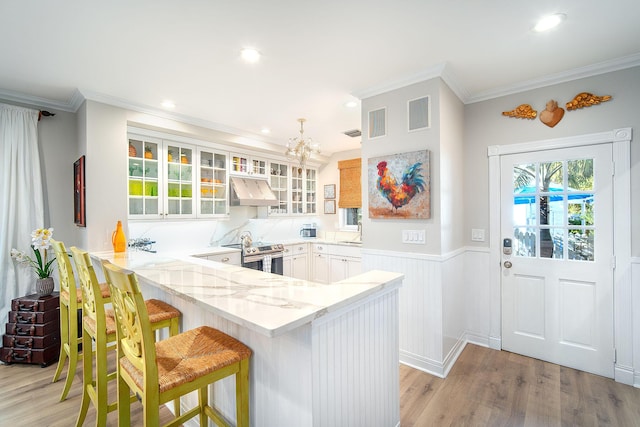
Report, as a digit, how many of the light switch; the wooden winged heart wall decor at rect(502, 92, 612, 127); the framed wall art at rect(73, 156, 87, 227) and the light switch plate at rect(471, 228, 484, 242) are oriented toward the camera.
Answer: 3

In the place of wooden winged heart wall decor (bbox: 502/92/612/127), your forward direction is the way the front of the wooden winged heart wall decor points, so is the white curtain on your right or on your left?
on your right

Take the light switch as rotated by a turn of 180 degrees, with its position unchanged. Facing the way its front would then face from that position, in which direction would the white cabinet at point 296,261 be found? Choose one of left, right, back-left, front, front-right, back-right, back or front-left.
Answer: front-left

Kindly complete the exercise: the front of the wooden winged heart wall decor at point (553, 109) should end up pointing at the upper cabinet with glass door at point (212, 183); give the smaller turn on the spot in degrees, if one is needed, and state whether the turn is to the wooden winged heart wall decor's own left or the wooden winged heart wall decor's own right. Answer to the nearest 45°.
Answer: approximately 90° to the wooden winged heart wall decor's own right

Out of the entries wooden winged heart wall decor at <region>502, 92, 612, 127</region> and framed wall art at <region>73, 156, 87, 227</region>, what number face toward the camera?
1

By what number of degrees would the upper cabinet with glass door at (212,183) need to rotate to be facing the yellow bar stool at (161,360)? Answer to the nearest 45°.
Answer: approximately 45° to its right

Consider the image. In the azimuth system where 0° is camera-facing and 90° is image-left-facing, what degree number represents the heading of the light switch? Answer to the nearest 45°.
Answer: approximately 0°

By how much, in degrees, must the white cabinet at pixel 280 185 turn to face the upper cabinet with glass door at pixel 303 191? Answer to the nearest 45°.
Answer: approximately 90° to its left
